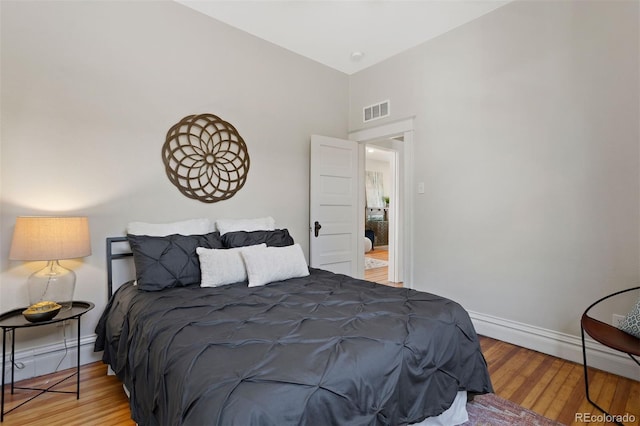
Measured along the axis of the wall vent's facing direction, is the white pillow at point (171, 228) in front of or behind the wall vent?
in front

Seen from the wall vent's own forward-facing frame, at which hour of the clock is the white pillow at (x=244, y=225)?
The white pillow is roughly at 12 o'clock from the wall vent.

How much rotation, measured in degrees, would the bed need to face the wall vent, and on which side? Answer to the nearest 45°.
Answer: approximately 90° to its left

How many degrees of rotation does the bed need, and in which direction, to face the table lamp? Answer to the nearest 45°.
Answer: approximately 180°

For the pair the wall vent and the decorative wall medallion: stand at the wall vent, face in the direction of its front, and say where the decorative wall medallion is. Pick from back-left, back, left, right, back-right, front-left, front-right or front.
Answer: front

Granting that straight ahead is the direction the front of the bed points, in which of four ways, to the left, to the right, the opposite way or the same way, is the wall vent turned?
to the right

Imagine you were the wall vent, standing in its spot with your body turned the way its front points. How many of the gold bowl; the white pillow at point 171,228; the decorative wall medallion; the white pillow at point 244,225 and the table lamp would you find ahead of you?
5

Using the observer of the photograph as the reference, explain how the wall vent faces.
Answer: facing the viewer and to the left of the viewer

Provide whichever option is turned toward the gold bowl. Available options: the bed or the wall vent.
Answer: the wall vent

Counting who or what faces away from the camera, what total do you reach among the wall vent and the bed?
0

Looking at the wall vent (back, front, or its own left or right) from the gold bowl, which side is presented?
front

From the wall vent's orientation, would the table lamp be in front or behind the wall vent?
in front

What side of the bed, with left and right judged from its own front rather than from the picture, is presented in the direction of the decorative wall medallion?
back

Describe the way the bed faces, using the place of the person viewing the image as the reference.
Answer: facing the viewer and to the right of the viewer

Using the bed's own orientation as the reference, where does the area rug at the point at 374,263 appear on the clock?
The area rug is roughly at 8 o'clock from the bed.
